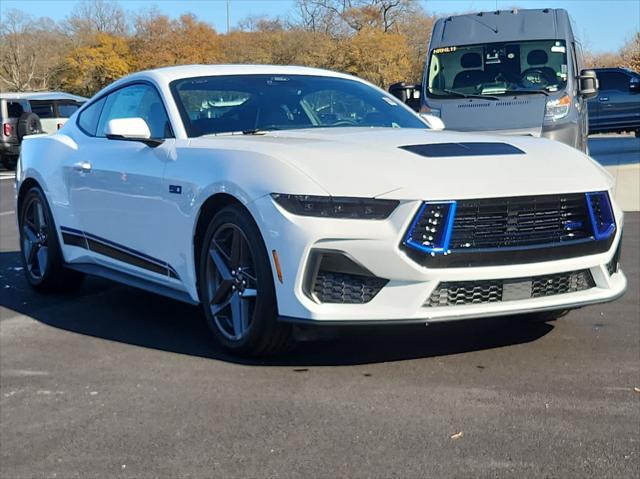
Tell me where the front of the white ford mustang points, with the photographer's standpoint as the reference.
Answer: facing the viewer and to the right of the viewer

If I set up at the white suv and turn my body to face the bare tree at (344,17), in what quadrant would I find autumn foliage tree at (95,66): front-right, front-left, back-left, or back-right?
front-left

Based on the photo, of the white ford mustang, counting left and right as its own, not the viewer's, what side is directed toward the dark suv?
left

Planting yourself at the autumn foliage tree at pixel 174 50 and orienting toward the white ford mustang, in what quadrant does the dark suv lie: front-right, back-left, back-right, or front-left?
front-left

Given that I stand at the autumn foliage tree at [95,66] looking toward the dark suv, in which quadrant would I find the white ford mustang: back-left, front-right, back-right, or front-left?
front-right

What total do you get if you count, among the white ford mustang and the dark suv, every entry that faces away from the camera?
0

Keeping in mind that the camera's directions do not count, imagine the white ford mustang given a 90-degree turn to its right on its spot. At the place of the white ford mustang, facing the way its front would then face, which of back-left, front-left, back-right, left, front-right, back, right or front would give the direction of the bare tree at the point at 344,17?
back-right

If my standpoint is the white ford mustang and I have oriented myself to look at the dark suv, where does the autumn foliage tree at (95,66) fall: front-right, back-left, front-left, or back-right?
front-left
